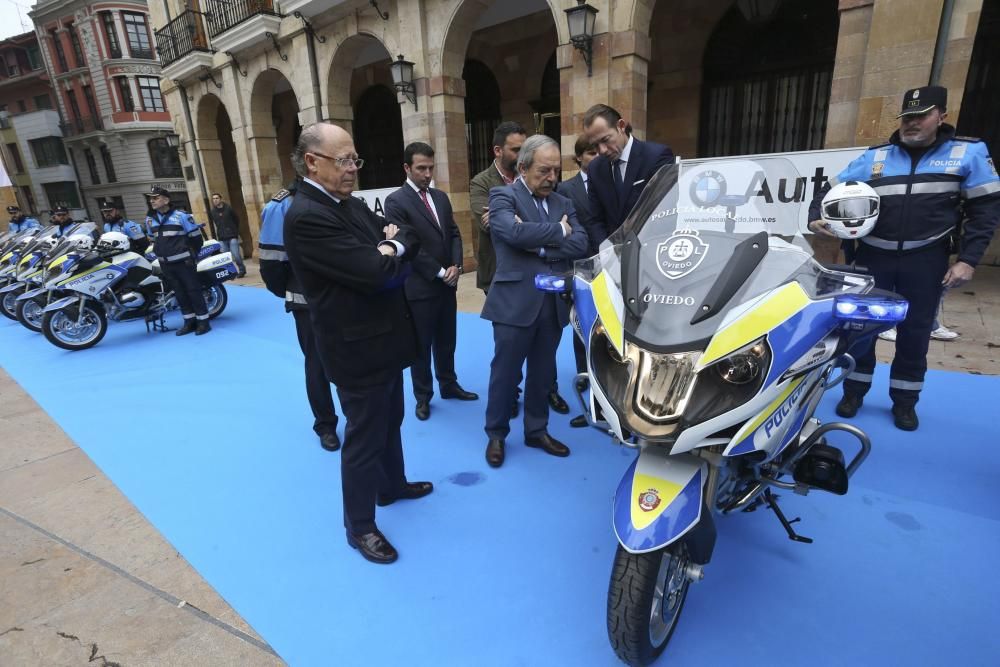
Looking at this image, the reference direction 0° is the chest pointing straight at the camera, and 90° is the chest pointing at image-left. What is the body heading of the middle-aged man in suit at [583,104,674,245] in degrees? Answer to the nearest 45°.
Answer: approximately 45°

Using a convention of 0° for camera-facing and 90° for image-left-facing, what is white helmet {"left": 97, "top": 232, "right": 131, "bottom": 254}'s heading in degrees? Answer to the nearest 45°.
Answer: approximately 45°

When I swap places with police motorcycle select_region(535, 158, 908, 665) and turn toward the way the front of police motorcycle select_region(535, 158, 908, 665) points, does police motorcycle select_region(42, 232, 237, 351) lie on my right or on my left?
on my right

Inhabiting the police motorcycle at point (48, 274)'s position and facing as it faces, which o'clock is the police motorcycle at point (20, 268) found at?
the police motorcycle at point (20, 268) is roughly at 4 o'clock from the police motorcycle at point (48, 274).

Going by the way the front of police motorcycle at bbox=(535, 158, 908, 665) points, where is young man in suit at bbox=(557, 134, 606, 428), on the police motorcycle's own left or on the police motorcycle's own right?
on the police motorcycle's own right

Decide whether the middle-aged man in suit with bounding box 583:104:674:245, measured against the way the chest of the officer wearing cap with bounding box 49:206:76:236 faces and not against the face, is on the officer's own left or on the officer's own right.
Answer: on the officer's own left

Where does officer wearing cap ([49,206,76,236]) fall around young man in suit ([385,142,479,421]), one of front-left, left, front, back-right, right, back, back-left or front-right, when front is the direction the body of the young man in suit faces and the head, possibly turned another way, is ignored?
back

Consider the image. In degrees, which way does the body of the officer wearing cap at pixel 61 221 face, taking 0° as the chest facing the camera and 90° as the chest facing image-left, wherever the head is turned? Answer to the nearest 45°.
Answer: approximately 45°
